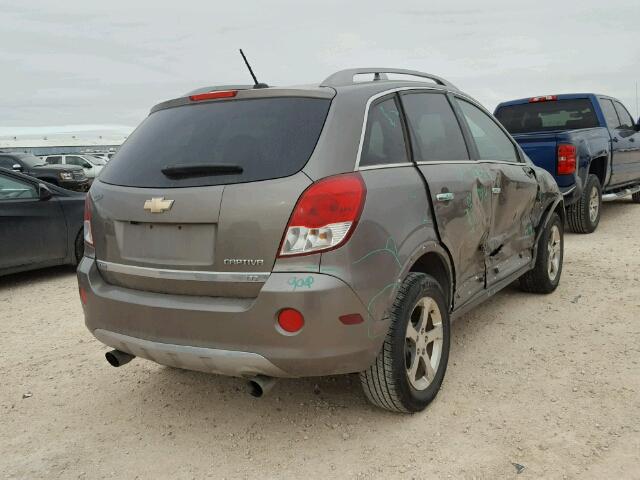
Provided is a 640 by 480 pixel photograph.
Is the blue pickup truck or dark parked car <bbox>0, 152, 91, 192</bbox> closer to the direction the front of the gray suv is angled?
the blue pickup truck

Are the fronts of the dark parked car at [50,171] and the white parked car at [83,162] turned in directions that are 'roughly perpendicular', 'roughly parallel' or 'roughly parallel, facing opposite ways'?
roughly parallel

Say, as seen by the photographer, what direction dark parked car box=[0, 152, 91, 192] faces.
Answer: facing the viewer and to the right of the viewer

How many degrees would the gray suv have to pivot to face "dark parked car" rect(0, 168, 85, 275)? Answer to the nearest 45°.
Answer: approximately 90° to its left

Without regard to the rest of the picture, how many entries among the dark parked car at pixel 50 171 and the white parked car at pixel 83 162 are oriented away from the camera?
0

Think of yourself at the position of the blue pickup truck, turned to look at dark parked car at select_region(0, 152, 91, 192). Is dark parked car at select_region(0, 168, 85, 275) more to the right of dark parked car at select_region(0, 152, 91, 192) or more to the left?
left

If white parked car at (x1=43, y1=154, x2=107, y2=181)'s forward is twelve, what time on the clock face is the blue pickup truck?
The blue pickup truck is roughly at 1 o'clock from the white parked car.

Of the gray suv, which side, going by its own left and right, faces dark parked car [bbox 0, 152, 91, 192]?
left

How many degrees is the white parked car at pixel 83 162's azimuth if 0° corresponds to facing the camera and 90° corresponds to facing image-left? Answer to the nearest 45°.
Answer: approximately 315°

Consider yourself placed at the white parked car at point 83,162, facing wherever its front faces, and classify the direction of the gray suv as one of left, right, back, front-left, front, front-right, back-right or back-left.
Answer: front-right

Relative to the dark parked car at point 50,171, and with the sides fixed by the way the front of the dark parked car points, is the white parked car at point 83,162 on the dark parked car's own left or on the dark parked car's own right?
on the dark parked car's own left

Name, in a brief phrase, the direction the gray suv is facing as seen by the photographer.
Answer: facing away from the viewer and to the right of the viewer

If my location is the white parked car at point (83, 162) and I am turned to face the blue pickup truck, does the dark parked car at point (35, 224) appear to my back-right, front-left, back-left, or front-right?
front-right

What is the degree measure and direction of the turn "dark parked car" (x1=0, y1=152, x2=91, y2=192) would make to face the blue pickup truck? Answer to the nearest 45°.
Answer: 0° — it already faces it

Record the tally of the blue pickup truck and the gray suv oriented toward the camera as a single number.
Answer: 0

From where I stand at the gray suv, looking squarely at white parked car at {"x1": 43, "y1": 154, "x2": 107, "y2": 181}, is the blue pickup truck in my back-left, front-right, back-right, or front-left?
front-right
